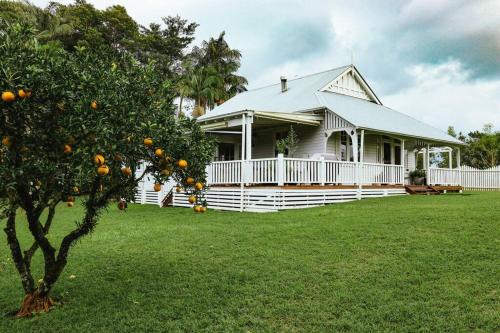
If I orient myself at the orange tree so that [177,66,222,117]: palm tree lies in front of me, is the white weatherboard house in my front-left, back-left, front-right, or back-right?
front-right

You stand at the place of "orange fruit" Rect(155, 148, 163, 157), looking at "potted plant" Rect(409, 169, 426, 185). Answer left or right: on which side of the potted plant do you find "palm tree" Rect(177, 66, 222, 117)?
left

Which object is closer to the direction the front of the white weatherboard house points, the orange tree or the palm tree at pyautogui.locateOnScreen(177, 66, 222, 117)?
the orange tree

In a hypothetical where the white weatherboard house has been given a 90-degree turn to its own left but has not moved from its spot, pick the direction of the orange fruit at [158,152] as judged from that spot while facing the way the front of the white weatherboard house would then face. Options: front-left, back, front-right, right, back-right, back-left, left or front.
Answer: back-right

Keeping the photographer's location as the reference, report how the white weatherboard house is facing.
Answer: facing the viewer and to the right of the viewer

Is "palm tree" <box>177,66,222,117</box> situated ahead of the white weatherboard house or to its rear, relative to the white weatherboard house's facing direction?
to the rear

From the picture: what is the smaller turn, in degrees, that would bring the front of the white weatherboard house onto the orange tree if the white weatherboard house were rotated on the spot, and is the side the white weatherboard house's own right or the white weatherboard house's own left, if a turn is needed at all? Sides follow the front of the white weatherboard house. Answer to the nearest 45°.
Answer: approximately 45° to the white weatherboard house's own right
